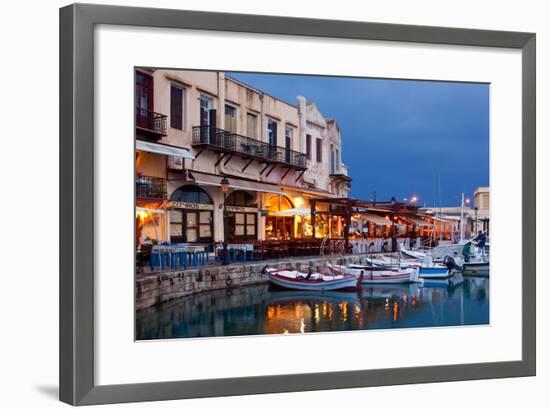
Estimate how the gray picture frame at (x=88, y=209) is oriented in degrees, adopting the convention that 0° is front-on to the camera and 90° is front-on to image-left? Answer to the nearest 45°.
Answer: approximately 315°
